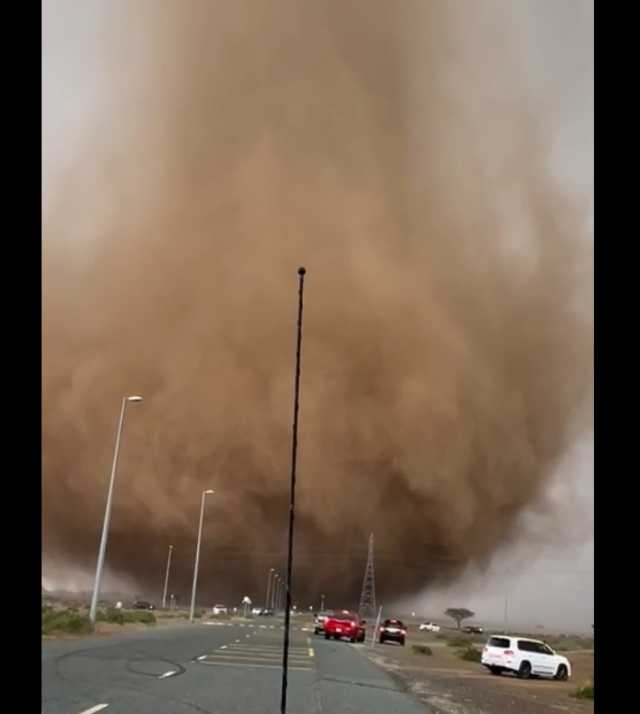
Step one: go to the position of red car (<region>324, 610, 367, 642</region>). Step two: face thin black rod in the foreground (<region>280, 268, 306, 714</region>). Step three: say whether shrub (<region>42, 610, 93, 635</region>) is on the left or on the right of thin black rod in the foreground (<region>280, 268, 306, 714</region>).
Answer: right

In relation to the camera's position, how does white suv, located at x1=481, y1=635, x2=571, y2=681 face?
facing away from the viewer and to the right of the viewer

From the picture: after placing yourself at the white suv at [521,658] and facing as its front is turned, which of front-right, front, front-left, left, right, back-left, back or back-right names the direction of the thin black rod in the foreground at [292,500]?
back-right

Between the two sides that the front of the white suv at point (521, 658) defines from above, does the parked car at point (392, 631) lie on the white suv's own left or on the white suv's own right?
on the white suv's own left

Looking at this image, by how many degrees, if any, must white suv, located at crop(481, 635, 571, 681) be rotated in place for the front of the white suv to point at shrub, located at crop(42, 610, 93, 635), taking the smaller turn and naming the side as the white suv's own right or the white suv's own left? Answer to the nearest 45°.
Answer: approximately 135° to the white suv's own left
